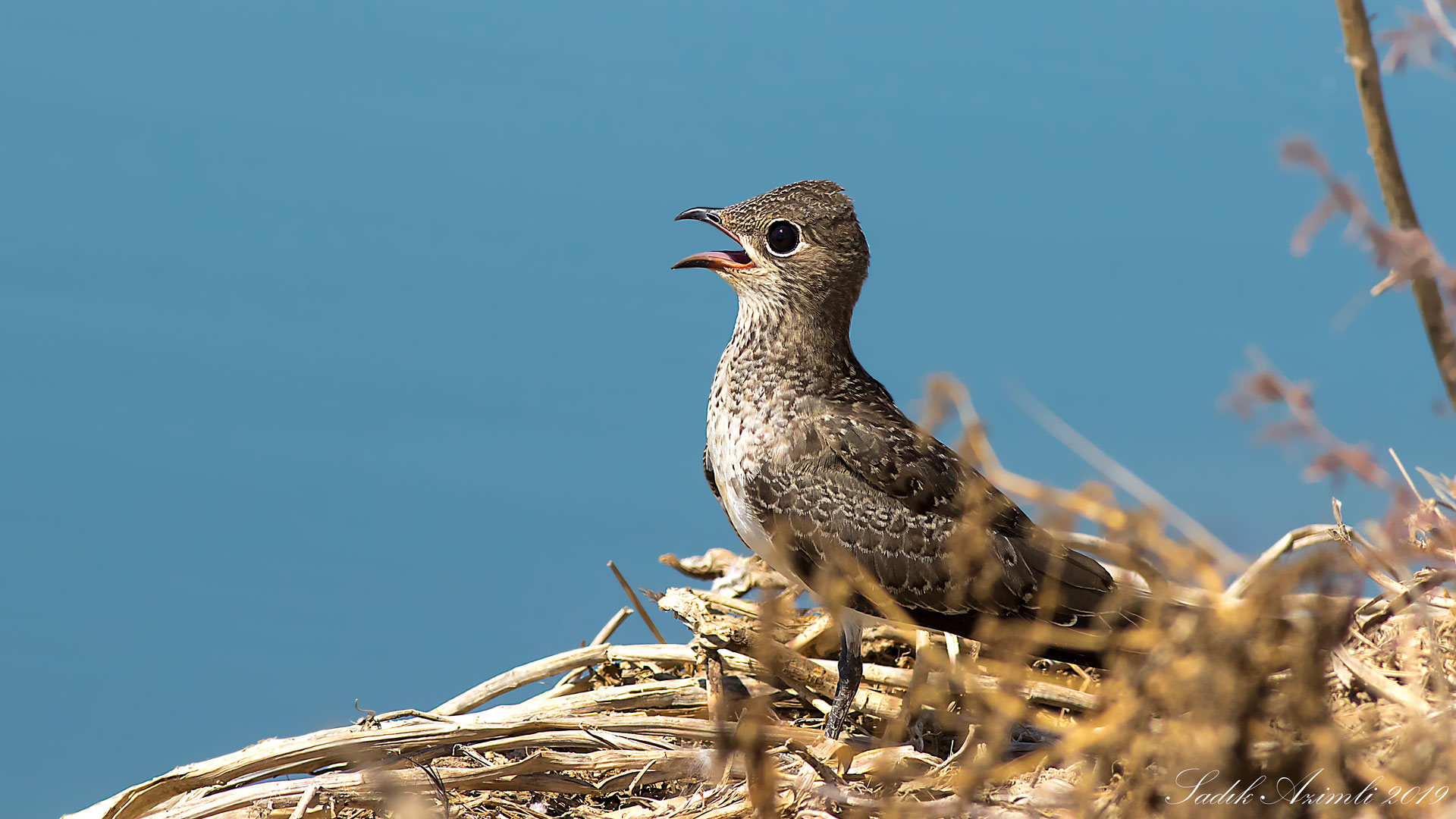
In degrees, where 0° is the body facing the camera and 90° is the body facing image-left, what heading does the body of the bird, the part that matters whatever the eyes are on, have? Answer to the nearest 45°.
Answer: approximately 90°

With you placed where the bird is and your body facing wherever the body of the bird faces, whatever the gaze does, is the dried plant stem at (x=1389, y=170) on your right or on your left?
on your left
